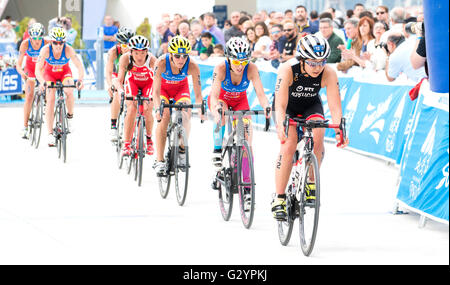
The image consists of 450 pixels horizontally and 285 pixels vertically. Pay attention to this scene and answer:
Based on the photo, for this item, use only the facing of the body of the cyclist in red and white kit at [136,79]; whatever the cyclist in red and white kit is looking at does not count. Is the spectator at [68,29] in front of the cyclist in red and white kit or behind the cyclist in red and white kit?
behind

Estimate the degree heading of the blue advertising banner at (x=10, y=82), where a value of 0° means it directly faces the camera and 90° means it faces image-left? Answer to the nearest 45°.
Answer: approximately 0°

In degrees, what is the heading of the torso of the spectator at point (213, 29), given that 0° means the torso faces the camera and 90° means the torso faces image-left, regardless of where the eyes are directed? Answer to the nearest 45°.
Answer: approximately 45°

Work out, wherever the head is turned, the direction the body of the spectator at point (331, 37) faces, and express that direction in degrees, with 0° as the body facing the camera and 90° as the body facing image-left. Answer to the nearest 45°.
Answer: approximately 45°

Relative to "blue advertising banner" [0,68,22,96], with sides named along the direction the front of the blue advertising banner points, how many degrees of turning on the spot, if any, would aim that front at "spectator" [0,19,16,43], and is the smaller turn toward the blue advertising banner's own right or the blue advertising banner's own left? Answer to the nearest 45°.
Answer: approximately 180°

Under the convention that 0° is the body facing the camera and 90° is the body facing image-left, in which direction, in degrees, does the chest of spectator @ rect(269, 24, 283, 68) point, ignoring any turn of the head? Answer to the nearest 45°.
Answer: approximately 45°
